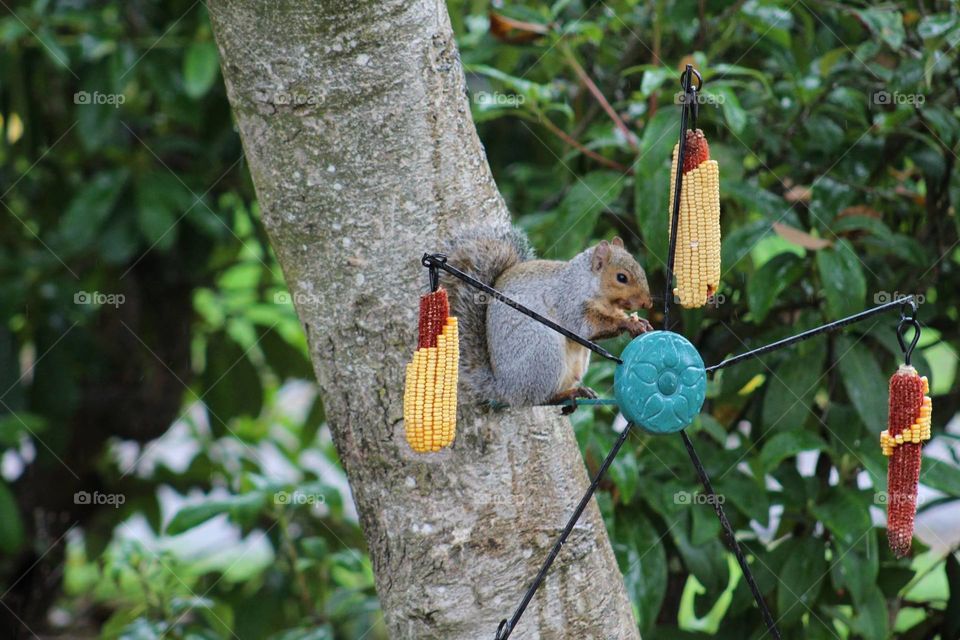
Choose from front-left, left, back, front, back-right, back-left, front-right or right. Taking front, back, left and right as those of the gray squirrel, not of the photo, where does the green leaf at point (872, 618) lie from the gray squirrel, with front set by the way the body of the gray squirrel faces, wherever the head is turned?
front-left

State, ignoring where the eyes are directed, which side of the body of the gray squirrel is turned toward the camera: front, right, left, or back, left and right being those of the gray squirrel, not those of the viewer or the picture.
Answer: right

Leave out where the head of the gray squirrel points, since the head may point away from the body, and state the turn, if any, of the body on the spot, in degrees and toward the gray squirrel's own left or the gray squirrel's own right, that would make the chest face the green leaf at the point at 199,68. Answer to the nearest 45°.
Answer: approximately 135° to the gray squirrel's own left

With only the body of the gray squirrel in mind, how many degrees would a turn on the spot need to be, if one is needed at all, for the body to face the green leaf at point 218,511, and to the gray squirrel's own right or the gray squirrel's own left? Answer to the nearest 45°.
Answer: approximately 135° to the gray squirrel's own left

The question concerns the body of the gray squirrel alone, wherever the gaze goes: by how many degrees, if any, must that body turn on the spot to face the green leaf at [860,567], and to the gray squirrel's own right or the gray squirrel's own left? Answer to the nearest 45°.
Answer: approximately 45° to the gray squirrel's own left

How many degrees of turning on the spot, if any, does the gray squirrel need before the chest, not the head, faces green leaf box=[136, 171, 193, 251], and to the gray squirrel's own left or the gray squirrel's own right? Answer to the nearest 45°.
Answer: approximately 135° to the gray squirrel's own left
